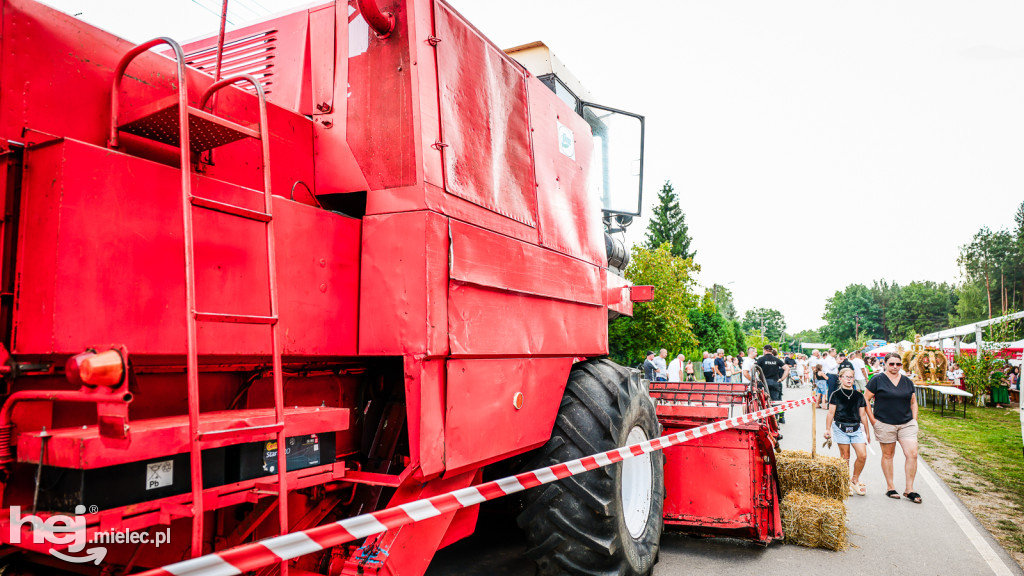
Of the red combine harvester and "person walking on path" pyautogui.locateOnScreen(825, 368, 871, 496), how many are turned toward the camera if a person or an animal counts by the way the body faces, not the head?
1

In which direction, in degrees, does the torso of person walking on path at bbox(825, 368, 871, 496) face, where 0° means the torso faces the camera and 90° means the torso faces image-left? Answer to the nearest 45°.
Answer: approximately 0°

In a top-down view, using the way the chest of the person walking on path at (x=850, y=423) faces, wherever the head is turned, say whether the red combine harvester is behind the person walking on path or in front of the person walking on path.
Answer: in front

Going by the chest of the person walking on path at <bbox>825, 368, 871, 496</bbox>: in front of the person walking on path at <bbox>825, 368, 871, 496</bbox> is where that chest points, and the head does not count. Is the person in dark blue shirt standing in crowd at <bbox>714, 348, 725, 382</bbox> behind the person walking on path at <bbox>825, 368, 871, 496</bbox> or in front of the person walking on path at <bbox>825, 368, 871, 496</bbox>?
behind

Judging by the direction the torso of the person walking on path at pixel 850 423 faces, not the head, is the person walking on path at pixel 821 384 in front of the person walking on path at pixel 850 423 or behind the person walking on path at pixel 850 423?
behind

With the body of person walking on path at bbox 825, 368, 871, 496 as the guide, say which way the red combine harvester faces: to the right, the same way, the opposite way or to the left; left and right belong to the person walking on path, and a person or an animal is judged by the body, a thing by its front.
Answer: the opposite way

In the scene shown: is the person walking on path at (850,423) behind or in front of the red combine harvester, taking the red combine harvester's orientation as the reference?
in front

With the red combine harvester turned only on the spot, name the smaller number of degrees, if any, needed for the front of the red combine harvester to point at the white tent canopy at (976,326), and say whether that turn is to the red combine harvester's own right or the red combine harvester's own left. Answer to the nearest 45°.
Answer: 0° — it already faces it

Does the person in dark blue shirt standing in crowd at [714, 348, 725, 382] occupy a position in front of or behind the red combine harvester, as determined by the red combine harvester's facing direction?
in front

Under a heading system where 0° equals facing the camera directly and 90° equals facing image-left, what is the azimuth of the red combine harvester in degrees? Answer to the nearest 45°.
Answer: approximately 225°
